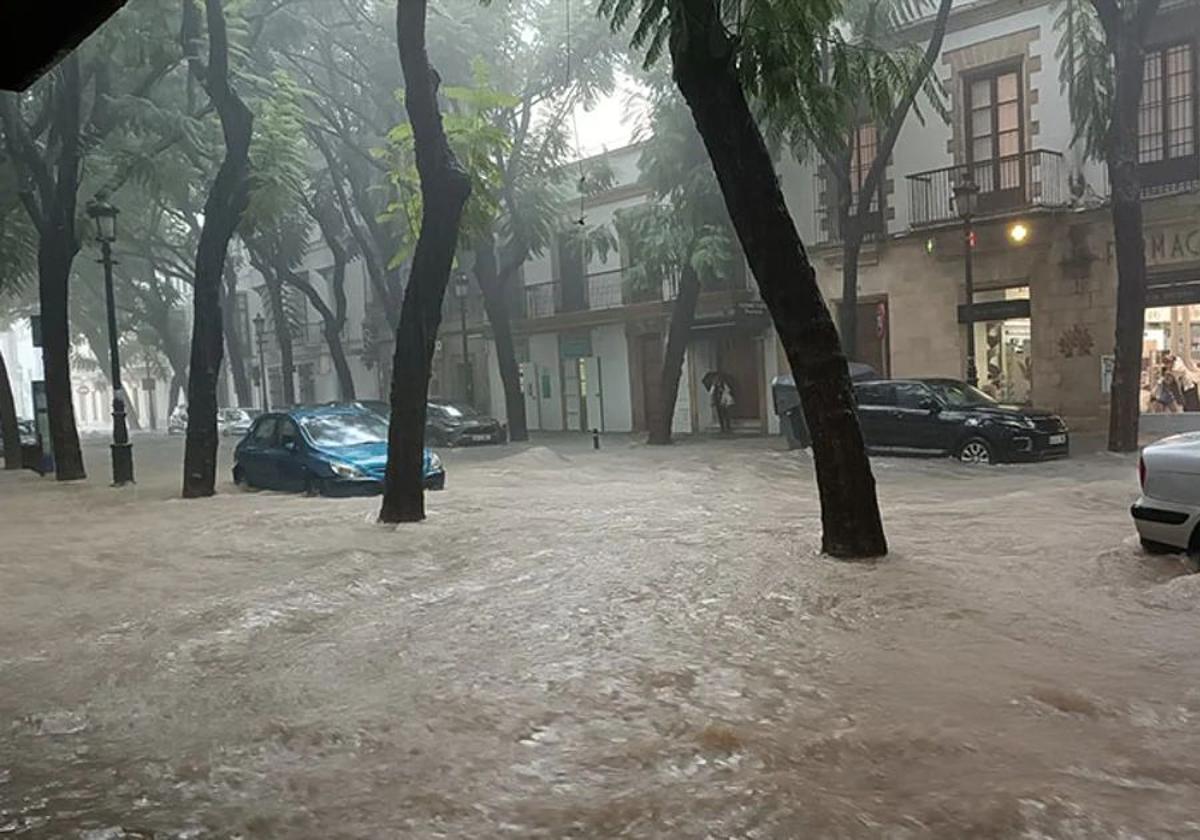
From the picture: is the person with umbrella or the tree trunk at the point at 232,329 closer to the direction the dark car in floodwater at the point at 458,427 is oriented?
the person with umbrella

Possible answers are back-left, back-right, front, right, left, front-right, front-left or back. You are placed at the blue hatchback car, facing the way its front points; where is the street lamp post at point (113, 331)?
back

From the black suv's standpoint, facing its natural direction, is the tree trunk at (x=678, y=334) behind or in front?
behind

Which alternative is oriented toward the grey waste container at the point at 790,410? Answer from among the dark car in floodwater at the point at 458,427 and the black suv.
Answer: the dark car in floodwater

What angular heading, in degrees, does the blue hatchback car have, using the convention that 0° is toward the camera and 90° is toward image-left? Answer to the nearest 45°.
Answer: approximately 315°

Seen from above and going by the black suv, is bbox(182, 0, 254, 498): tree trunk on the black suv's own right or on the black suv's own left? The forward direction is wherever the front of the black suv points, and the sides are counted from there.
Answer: on the black suv's own right

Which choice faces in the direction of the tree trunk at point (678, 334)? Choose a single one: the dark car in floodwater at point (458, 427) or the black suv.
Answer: the dark car in floodwater
